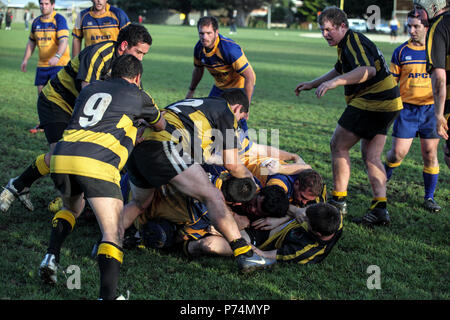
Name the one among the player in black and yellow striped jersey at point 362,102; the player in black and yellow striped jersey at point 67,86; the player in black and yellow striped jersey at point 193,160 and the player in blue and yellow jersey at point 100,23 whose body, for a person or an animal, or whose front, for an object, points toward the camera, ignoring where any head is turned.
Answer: the player in blue and yellow jersey

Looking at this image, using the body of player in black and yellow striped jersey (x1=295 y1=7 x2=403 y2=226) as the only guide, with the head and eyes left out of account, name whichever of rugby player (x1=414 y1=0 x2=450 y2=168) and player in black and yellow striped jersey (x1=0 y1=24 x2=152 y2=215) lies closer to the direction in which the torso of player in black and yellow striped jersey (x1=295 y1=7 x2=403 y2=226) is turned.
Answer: the player in black and yellow striped jersey

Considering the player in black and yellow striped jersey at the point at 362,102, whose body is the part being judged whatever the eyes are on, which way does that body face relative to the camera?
to the viewer's left

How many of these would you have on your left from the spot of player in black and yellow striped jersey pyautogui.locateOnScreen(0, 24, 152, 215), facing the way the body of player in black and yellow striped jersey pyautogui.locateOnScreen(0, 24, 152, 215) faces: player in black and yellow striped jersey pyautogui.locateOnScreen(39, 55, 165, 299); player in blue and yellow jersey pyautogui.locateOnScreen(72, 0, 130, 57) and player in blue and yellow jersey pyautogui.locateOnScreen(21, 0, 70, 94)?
2

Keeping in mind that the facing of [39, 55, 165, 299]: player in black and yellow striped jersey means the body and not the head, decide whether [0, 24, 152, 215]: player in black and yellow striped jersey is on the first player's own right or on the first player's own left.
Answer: on the first player's own left

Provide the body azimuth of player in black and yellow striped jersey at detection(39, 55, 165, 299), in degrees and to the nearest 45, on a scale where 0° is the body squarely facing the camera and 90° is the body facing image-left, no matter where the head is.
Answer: approximately 225°

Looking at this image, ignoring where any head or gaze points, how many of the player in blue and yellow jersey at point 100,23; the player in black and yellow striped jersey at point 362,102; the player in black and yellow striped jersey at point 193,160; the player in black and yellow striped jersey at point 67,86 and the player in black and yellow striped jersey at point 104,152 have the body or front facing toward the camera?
1

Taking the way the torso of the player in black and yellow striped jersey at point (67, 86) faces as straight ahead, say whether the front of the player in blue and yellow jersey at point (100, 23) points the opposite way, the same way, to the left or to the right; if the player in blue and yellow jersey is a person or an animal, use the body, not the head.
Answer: to the right

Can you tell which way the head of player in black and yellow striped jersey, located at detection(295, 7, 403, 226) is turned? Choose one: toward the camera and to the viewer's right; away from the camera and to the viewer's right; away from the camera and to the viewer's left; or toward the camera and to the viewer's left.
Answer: toward the camera and to the viewer's left

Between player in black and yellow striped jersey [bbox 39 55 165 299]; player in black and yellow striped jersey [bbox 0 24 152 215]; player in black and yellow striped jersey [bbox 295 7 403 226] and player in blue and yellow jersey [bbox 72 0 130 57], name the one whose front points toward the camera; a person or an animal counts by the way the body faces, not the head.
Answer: the player in blue and yellow jersey

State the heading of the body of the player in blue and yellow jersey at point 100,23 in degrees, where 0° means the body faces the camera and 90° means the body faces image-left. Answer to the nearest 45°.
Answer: approximately 0°

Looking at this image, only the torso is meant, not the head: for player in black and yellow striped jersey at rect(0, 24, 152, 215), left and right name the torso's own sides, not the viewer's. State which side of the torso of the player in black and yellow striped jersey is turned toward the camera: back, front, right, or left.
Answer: right

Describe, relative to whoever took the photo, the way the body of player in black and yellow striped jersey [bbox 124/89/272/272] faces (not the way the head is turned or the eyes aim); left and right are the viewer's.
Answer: facing to the right of the viewer
